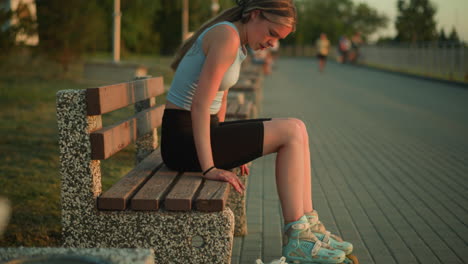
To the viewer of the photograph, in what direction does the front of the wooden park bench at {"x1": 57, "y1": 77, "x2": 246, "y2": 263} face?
facing to the right of the viewer

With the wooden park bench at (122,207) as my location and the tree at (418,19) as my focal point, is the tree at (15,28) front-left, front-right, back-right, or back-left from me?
front-left

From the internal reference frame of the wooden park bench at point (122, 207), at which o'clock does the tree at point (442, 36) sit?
The tree is roughly at 10 o'clock from the wooden park bench.

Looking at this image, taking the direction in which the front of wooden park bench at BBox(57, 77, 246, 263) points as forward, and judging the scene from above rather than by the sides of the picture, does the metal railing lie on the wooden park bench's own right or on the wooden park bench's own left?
on the wooden park bench's own left

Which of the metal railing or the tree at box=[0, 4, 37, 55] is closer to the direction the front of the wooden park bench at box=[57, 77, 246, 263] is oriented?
the metal railing

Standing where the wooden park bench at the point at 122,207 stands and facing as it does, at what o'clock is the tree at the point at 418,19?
The tree is roughly at 10 o'clock from the wooden park bench.

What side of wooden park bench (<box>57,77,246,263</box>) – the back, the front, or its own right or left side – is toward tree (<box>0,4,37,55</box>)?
left
